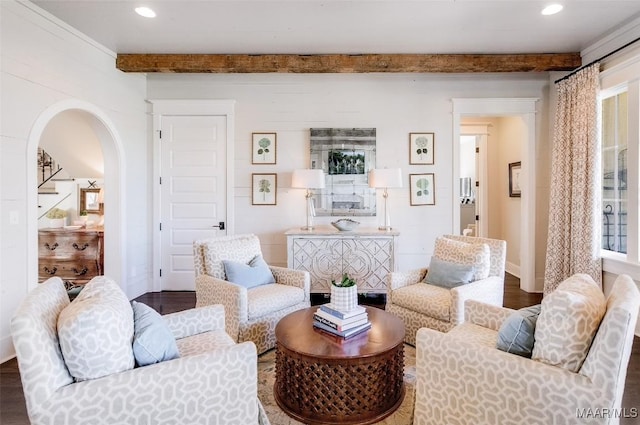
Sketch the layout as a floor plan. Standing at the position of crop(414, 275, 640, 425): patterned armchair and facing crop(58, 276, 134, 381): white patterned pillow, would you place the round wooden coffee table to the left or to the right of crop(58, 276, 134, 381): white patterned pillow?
right

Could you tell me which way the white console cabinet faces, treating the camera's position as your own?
facing the viewer

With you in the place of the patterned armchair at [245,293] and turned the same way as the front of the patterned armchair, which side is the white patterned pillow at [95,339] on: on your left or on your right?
on your right

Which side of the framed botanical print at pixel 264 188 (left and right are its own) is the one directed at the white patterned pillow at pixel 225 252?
front

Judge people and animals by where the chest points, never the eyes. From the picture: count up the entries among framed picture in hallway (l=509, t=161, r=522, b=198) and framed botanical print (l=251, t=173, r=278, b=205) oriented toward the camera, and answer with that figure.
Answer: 1

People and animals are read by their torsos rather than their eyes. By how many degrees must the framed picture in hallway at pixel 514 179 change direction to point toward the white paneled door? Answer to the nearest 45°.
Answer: approximately 45° to its left

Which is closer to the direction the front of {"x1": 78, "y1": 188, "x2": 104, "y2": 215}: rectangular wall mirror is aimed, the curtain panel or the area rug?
the area rug

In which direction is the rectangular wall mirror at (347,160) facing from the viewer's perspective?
toward the camera

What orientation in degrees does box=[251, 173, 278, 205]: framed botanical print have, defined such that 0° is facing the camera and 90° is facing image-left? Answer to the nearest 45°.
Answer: approximately 0°

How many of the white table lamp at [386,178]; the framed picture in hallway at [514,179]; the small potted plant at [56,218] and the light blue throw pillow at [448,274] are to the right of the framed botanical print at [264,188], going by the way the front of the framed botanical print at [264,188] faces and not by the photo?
1

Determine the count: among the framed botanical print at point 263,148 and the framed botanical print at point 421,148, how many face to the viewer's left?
0

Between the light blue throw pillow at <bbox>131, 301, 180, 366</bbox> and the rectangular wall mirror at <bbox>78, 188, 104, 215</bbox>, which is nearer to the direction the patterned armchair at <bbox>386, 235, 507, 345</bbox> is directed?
the light blue throw pillow

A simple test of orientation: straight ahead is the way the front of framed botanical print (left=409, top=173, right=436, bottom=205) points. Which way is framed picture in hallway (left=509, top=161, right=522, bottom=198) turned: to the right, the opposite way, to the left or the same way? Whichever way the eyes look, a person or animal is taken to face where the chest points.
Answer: to the right
